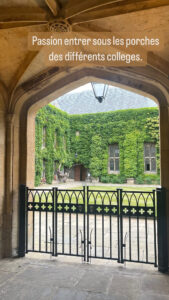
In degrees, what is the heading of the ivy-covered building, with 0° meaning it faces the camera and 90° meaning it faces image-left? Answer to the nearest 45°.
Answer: approximately 0°

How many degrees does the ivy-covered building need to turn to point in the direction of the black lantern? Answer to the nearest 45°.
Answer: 0° — it already faces it

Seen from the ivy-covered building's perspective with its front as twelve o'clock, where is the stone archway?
The stone archway is roughly at 12 o'clock from the ivy-covered building.
